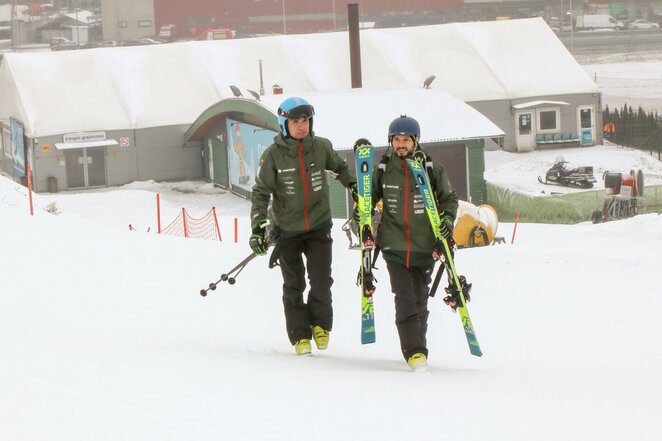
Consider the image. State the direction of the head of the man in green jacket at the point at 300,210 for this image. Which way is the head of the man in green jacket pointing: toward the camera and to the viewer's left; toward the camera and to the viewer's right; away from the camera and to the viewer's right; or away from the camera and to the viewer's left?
toward the camera and to the viewer's right

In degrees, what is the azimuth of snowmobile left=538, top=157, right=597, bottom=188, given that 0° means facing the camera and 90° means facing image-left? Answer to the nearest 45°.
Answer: approximately 90°

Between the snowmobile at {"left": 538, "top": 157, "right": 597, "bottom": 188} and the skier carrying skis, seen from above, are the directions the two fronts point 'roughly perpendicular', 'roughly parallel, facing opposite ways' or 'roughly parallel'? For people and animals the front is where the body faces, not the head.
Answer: roughly perpendicular

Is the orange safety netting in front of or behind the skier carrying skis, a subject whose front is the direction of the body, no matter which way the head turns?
behind

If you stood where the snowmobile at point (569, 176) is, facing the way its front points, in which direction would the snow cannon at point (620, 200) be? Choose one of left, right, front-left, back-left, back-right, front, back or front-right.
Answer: left

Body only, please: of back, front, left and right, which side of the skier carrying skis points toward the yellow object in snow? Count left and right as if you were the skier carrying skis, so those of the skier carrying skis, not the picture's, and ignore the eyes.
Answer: back

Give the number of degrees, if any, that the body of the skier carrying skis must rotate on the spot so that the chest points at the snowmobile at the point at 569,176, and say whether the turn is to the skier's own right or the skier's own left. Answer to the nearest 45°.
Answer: approximately 180°

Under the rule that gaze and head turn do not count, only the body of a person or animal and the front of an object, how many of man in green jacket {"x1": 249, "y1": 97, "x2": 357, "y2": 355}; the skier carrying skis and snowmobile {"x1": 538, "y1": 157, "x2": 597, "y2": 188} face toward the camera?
2
